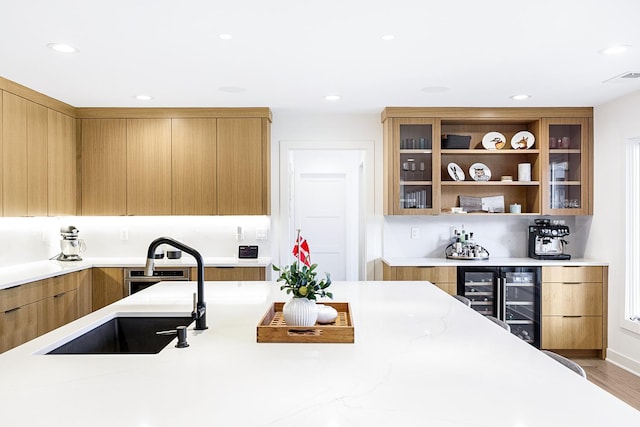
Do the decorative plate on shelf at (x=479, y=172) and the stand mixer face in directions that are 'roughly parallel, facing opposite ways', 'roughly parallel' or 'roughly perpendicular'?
roughly perpendicular

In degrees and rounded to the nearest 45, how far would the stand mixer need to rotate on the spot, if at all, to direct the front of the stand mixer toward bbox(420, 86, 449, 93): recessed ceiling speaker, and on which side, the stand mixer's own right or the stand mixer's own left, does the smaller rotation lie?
0° — it already faces it

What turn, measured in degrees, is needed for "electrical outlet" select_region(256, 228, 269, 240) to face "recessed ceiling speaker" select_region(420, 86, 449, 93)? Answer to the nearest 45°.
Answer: approximately 45° to its left

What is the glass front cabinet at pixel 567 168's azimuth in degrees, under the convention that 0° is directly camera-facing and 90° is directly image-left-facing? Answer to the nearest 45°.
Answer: approximately 0°

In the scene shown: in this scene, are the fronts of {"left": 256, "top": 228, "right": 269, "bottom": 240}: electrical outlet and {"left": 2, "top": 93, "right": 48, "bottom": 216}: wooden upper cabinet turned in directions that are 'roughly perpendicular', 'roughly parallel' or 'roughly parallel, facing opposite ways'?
roughly perpendicular

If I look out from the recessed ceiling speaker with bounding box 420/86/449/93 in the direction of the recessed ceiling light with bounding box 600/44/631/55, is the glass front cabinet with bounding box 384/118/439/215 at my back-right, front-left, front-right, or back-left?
back-left

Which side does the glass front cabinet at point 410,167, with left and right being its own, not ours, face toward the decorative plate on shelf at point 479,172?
left

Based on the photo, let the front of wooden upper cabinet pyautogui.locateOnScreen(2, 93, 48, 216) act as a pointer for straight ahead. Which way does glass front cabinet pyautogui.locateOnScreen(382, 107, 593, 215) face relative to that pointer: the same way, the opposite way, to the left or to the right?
to the right

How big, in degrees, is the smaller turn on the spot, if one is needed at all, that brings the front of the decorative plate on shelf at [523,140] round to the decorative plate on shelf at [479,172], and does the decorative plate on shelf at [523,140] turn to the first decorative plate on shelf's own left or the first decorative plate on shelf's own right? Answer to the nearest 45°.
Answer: approximately 90° to the first decorative plate on shelf's own right

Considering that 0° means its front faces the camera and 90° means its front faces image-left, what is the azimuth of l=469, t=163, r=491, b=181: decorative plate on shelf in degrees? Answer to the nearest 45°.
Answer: approximately 0°

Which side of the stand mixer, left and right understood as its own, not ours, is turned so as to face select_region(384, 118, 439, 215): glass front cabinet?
front
